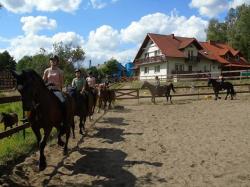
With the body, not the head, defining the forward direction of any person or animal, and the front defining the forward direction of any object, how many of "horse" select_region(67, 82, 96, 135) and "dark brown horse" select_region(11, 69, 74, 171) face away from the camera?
0

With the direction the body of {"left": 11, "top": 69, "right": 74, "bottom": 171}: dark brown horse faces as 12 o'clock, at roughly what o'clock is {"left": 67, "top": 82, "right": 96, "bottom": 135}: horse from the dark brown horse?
The horse is roughly at 5 o'clock from the dark brown horse.

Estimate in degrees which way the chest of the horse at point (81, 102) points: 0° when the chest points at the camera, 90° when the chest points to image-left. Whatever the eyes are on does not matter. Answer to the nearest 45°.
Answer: approximately 45°

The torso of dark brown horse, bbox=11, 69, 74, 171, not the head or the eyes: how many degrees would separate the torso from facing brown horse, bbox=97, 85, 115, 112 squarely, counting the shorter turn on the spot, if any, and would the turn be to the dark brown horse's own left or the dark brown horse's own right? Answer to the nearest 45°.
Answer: approximately 135° to the dark brown horse's own right

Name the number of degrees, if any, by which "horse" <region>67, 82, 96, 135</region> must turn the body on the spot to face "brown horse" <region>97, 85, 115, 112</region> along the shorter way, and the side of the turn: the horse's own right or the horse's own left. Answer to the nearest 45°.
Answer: approximately 135° to the horse's own right

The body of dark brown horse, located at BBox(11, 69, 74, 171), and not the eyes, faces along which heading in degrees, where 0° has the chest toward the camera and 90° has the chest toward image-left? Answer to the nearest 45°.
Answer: approximately 45°
